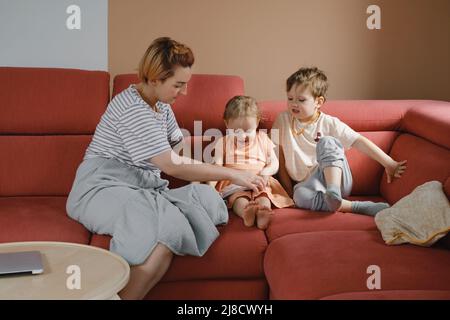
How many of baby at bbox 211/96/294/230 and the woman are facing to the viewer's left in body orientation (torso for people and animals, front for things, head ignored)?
0

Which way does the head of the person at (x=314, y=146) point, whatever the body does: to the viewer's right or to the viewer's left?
to the viewer's left

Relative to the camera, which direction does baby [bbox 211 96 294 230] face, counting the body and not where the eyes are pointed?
toward the camera

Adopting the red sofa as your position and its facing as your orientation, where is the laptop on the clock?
The laptop is roughly at 1 o'clock from the red sofa.

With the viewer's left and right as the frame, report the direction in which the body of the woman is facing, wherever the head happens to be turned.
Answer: facing the viewer and to the right of the viewer

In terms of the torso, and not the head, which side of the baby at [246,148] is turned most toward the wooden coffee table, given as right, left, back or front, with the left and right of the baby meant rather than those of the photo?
front

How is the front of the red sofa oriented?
toward the camera
